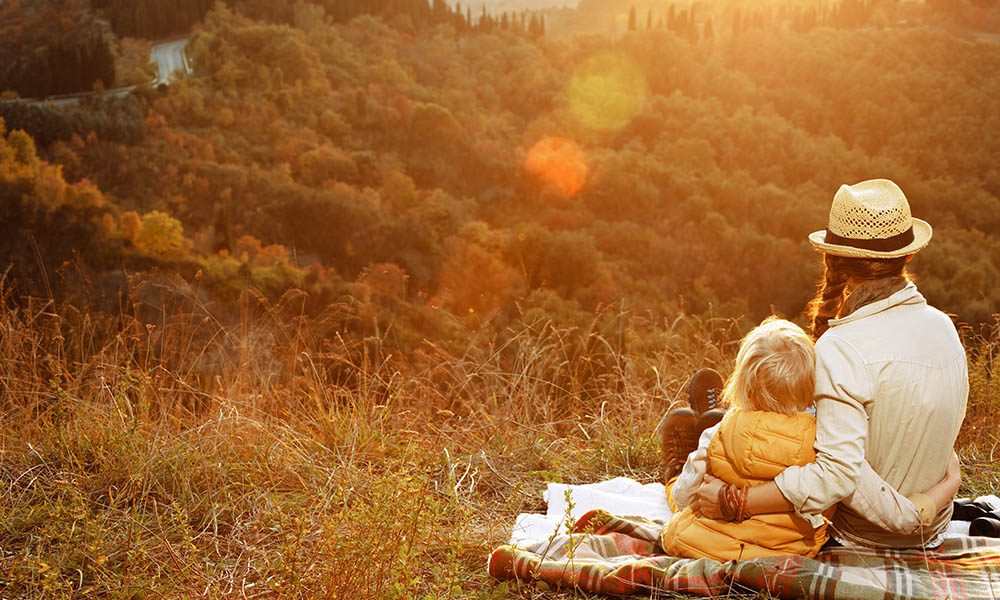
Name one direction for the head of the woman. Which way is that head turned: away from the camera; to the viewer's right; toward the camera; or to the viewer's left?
away from the camera

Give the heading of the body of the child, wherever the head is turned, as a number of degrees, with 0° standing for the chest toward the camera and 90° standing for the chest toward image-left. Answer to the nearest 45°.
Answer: approximately 180°

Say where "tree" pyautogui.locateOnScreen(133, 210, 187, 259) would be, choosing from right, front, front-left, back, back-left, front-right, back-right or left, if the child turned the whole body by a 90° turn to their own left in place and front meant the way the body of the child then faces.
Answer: front-right

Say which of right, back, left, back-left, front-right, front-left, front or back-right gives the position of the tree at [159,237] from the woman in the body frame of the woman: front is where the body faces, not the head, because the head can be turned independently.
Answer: front

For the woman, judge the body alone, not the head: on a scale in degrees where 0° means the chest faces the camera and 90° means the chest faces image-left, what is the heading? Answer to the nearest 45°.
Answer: approximately 135°

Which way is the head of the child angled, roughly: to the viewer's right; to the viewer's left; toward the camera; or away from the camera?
away from the camera
